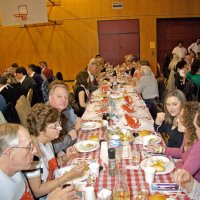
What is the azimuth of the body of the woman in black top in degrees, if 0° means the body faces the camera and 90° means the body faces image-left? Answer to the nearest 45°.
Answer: approximately 45°

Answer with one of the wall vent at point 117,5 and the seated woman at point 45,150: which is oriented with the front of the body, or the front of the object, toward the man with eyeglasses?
the wall vent

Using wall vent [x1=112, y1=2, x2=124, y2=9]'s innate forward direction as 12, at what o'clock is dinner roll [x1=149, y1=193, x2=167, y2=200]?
The dinner roll is roughly at 12 o'clock from the wall vent.

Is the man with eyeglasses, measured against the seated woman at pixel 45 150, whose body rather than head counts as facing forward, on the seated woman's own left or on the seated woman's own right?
on the seated woman's own right

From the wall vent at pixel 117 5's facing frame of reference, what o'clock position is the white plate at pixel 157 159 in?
The white plate is roughly at 12 o'clock from the wall vent.

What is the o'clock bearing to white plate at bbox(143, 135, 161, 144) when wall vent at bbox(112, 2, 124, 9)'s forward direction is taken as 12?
The white plate is roughly at 12 o'clock from the wall vent.

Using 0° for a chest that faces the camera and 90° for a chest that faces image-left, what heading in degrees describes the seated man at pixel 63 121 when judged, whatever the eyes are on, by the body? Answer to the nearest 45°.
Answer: approximately 315°

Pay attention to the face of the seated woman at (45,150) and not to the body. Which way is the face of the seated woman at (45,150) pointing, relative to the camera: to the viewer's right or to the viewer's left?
to the viewer's right
